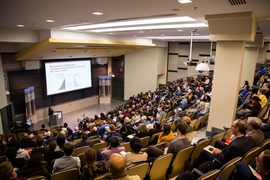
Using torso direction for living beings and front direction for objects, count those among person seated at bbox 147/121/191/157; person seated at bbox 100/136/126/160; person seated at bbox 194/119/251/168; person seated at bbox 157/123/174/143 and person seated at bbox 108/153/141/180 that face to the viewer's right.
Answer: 0

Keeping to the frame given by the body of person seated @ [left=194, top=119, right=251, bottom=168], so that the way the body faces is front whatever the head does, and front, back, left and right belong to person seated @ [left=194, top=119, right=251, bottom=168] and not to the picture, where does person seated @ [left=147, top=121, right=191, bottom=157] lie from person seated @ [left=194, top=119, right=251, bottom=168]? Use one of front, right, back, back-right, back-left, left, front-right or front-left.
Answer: front

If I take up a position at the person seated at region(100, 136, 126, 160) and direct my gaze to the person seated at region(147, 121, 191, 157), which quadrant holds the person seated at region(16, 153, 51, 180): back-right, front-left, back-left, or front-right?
back-right

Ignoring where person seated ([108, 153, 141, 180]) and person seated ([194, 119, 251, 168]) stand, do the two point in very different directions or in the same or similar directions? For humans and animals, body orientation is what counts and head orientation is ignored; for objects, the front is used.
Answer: same or similar directions

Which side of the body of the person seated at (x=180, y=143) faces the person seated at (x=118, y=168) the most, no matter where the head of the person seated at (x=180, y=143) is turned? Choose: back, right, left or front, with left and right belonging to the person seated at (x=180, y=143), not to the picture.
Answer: left

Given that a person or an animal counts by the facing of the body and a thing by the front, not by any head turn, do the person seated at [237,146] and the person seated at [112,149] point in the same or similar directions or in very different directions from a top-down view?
same or similar directions

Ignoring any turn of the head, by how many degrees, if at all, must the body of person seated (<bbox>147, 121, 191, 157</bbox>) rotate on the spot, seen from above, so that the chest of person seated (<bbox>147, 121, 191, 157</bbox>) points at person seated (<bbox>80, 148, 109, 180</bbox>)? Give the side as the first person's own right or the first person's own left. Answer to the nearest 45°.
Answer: approximately 90° to the first person's own left

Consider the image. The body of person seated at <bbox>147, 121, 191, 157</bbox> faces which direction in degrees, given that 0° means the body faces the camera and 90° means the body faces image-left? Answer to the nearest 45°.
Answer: approximately 135°

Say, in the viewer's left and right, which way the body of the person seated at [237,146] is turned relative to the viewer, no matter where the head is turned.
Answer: facing to the left of the viewer

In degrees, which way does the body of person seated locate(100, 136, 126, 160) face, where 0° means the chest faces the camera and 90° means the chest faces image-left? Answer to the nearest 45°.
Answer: approximately 135°

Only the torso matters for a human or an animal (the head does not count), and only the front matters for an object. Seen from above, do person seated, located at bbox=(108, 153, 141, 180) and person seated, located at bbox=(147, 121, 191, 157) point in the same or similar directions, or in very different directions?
same or similar directions

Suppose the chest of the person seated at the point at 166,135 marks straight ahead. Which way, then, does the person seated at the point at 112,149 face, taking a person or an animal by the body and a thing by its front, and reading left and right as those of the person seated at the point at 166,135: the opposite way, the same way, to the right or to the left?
the same way

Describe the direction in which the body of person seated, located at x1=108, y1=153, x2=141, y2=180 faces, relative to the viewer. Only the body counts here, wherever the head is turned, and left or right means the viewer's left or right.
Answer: facing away from the viewer and to the left of the viewer

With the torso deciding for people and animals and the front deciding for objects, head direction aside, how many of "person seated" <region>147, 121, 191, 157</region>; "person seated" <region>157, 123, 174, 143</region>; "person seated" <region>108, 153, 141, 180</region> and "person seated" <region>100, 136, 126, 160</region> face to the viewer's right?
0

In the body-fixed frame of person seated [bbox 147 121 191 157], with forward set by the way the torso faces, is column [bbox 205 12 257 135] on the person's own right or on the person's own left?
on the person's own right

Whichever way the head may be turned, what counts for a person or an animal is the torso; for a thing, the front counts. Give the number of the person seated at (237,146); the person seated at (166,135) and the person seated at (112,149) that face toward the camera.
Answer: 0

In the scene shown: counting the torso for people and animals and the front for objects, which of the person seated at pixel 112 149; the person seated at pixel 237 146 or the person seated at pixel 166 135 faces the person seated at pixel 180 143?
the person seated at pixel 237 146
